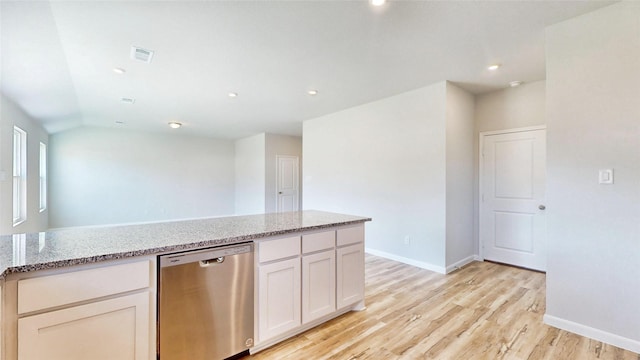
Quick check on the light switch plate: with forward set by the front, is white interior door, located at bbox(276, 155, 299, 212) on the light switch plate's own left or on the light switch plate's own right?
on the light switch plate's own right

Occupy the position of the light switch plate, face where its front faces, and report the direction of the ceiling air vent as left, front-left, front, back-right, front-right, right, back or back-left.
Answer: front-right

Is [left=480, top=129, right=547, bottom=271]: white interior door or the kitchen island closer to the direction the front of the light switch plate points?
the kitchen island

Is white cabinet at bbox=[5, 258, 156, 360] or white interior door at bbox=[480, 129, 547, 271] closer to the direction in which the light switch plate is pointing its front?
the white cabinet

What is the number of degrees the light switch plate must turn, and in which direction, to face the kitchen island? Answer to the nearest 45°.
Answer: approximately 45° to its right

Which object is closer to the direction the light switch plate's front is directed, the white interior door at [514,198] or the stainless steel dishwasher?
the stainless steel dishwasher

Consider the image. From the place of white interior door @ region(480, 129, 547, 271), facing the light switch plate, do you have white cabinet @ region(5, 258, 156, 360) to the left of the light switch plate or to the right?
right

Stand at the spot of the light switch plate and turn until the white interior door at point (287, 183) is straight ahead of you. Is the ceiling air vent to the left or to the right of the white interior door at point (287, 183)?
left

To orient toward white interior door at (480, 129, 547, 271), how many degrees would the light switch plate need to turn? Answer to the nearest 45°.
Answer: approximately 135° to its right

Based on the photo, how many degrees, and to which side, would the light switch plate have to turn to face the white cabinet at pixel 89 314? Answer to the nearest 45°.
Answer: approximately 45° to its right
